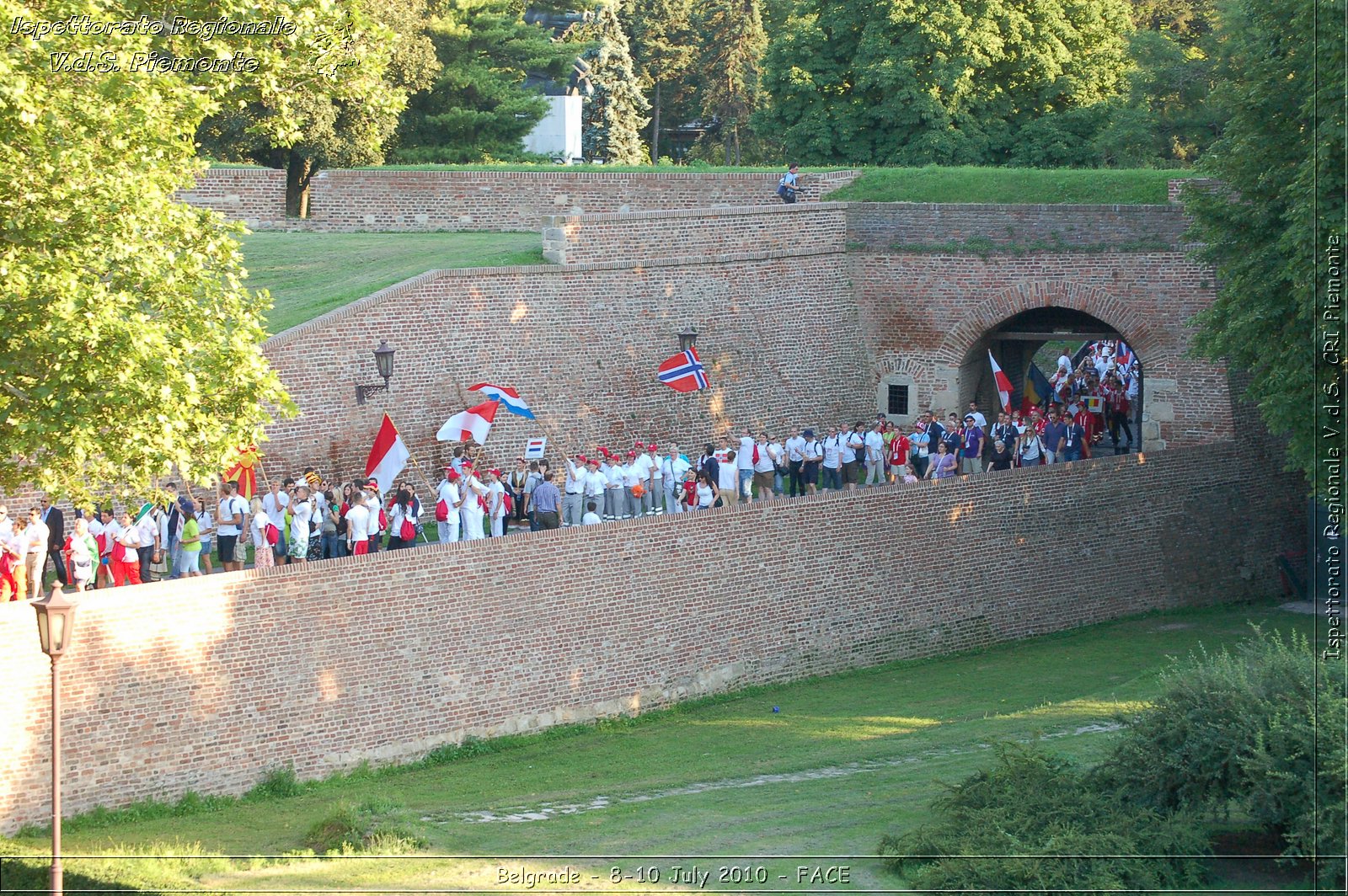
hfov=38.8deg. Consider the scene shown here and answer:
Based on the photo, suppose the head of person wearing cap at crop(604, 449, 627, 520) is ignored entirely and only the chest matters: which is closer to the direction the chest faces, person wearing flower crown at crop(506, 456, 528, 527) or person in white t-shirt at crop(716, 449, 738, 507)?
the person wearing flower crown

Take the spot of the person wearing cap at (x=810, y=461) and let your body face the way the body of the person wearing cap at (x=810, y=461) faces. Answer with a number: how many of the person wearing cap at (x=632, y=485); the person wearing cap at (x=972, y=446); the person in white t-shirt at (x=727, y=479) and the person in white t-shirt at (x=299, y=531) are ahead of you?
3

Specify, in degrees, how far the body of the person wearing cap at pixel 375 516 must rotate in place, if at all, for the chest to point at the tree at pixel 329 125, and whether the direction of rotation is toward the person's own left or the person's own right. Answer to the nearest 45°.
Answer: approximately 90° to the person's own right

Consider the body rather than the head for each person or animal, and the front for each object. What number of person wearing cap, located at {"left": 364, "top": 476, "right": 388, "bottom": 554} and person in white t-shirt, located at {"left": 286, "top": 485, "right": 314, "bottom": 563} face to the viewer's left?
2

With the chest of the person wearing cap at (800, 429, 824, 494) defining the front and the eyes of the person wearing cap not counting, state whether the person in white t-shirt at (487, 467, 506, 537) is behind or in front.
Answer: in front

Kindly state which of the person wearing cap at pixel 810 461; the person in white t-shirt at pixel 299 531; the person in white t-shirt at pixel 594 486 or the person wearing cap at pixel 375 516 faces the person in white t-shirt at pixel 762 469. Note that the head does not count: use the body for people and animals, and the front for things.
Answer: the person wearing cap at pixel 810 461

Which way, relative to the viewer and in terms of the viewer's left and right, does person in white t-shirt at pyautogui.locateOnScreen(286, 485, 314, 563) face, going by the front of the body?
facing to the left of the viewer

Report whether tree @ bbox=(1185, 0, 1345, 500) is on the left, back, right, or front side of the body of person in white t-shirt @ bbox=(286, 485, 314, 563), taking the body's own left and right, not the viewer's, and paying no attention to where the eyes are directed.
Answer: back

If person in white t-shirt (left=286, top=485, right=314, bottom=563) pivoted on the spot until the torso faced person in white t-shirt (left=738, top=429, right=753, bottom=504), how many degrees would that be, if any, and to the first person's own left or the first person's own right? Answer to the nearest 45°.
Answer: approximately 135° to the first person's own right

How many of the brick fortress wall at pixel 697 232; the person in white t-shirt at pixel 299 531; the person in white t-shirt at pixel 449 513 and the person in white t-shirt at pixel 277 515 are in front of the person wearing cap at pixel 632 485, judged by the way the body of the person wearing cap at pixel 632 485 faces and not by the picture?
3

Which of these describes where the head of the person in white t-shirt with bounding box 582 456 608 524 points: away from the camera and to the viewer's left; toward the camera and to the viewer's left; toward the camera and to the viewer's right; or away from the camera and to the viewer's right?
toward the camera and to the viewer's left
